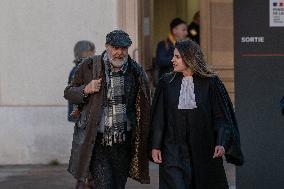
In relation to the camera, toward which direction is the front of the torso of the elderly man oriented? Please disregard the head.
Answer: toward the camera

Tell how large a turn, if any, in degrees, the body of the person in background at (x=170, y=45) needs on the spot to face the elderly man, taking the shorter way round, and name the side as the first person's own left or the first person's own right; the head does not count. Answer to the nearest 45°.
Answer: approximately 90° to the first person's own right

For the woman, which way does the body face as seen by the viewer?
toward the camera

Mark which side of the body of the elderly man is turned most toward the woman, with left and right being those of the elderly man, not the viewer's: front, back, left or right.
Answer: left

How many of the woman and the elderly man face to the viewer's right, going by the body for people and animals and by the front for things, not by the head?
0

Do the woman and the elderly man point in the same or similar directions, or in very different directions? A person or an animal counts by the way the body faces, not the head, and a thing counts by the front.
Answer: same or similar directions

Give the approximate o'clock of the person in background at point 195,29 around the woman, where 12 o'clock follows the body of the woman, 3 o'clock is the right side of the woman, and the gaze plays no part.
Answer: The person in background is roughly at 6 o'clock from the woman.
